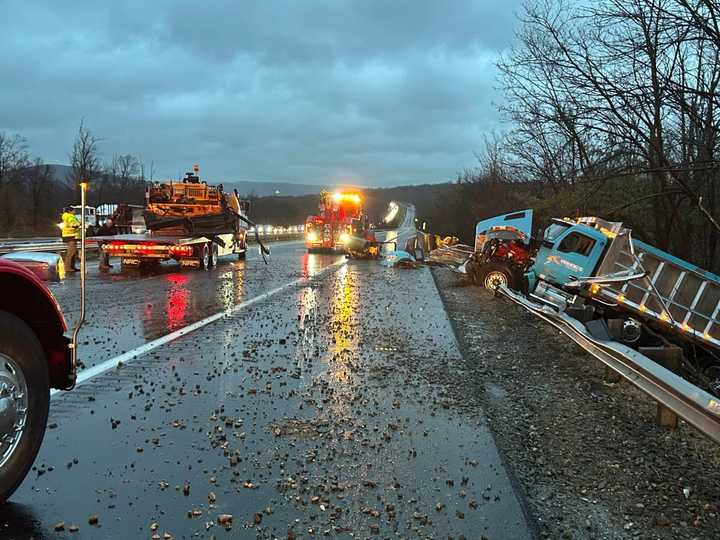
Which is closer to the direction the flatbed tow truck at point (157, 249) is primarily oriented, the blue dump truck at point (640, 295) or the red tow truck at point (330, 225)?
the red tow truck

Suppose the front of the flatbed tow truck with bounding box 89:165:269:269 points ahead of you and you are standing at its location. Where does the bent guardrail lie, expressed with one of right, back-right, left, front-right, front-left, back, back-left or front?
back-right

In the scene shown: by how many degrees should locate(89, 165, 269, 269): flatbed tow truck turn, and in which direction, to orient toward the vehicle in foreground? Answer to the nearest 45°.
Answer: approximately 135° to its right

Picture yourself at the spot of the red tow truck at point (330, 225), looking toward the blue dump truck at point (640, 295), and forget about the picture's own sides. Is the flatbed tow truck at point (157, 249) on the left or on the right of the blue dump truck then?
right

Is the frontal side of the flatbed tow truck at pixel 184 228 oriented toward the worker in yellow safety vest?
no

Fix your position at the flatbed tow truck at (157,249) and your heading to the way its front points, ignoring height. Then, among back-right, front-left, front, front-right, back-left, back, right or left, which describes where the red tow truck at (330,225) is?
front

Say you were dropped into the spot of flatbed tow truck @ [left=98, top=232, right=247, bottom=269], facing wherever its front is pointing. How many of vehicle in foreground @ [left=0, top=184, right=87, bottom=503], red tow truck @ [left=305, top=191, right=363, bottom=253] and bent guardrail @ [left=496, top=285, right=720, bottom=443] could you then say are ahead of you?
1

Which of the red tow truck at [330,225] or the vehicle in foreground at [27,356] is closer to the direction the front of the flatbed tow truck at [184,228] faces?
the red tow truck

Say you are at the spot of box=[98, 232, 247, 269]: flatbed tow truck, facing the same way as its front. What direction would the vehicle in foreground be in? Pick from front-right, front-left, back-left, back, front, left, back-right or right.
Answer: back-right

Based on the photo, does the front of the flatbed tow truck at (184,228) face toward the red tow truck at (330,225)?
yes

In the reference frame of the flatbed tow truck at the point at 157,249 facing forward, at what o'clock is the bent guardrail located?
The bent guardrail is roughly at 4 o'clock from the flatbed tow truck.

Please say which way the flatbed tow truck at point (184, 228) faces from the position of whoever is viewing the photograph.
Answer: facing away from the viewer and to the right of the viewer

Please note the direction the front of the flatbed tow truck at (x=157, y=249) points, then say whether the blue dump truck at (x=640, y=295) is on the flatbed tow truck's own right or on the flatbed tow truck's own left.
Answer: on the flatbed tow truck's own right

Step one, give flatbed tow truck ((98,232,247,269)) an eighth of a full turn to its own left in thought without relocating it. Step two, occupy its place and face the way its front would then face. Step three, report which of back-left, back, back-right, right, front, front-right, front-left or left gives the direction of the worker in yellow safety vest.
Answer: left

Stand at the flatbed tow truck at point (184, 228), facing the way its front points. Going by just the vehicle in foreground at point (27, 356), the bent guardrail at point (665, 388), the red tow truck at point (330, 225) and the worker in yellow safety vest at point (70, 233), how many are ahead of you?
1
